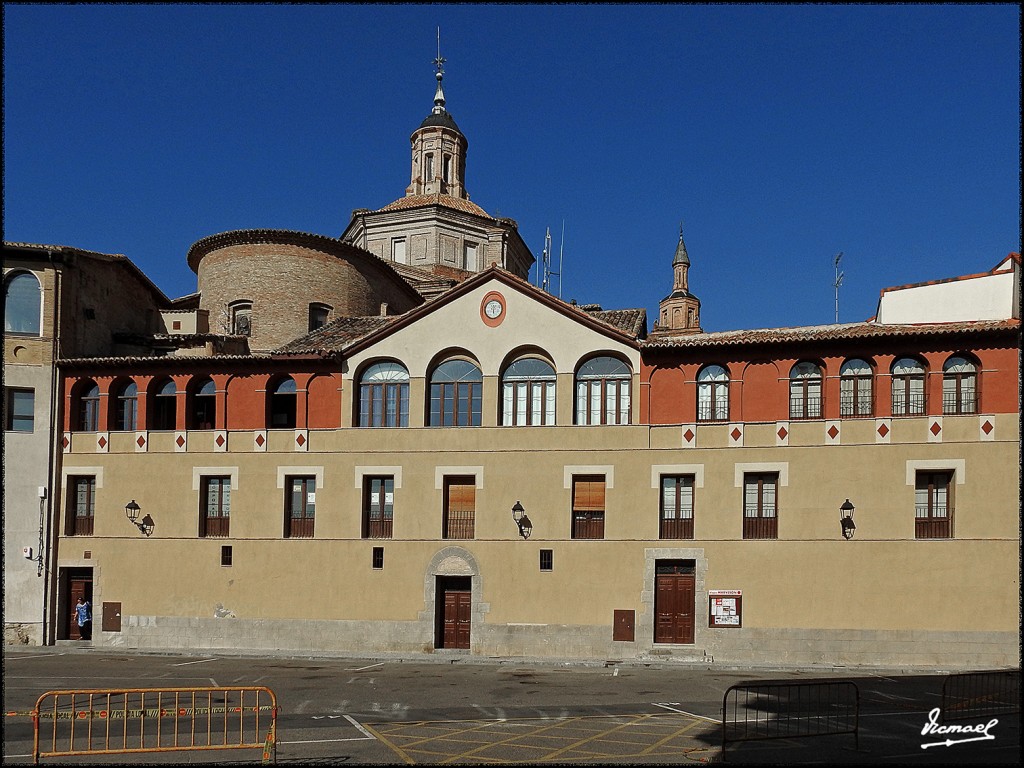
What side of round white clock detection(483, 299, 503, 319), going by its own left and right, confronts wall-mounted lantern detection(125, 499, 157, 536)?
right

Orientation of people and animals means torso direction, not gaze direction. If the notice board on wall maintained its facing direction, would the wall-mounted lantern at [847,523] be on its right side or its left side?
on its left

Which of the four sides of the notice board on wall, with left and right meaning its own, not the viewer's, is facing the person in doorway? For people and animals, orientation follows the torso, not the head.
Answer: right

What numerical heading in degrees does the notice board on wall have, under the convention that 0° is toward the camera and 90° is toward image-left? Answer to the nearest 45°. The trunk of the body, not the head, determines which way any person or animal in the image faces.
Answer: approximately 0°
